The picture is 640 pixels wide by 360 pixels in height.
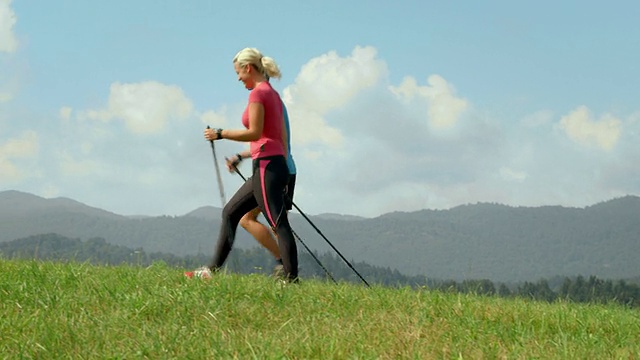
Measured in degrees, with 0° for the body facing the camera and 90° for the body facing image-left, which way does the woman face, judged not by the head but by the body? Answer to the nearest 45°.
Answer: approximately 90°

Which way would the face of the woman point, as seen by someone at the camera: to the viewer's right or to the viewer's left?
to the viewer's left
